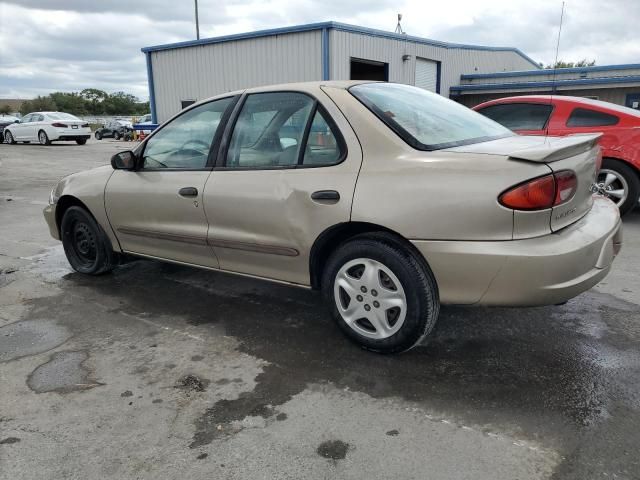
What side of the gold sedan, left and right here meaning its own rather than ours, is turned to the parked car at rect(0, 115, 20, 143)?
front

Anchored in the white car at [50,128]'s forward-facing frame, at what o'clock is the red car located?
The red car is roughly at 7 o'clock from the white car.

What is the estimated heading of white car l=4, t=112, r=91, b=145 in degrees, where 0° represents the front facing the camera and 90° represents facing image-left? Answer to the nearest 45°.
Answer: approximately 135°

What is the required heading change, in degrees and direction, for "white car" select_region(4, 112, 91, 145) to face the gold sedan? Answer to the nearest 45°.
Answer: approximately 135° to its left

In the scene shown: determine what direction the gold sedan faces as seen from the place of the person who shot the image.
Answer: facing away from the viewer and to the left of the viewer

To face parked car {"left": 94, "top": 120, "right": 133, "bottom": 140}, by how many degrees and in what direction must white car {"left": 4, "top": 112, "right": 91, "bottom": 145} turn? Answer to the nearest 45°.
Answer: approximately 90° to its right

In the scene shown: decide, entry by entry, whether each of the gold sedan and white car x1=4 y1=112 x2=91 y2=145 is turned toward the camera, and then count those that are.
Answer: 0

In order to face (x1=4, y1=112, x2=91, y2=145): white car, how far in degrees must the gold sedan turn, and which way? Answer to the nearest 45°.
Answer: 0° — it already faces it

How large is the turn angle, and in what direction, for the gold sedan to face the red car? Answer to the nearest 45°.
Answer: approximately 90° to its right

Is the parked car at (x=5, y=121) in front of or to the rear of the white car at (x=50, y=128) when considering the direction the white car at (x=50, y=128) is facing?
in front
